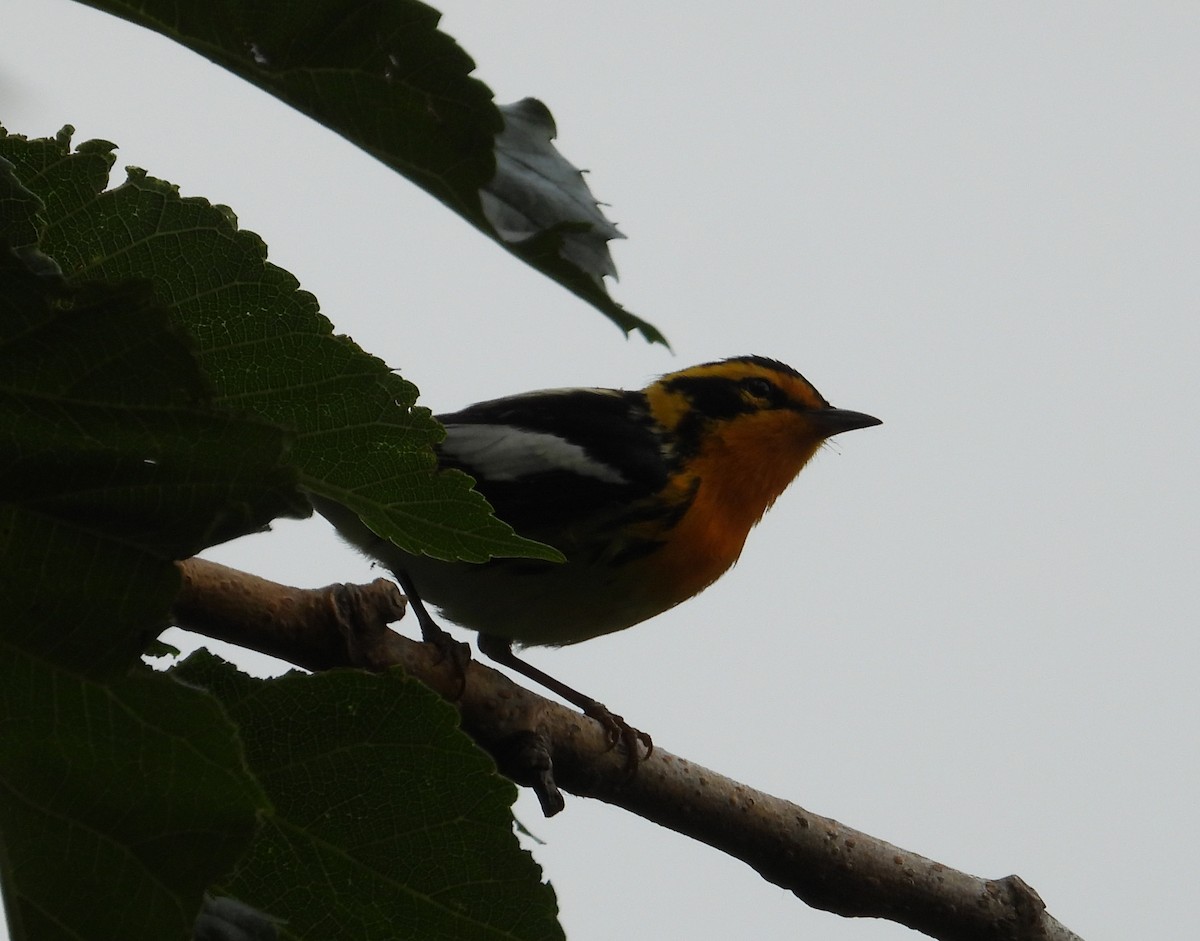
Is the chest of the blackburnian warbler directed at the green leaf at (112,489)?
no

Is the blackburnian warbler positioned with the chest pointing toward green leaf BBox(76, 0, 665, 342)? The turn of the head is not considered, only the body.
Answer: no

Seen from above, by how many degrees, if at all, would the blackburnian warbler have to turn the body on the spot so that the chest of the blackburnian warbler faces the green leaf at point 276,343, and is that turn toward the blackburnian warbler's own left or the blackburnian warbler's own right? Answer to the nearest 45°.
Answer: approximately 90° to the blackburnian warbler's own right

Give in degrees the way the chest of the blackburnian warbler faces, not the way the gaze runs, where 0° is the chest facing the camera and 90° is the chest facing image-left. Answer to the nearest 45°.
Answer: approximately 270°

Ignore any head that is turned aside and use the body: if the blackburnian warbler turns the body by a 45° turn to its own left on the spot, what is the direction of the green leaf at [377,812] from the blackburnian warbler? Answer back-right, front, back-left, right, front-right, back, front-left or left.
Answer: back-right

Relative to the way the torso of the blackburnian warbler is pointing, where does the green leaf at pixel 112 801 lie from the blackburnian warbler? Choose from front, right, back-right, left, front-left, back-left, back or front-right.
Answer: right
